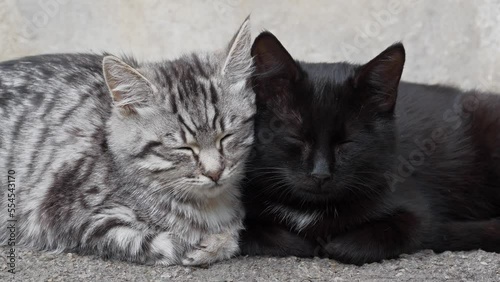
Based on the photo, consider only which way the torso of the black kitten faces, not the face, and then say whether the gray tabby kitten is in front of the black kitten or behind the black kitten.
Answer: in front

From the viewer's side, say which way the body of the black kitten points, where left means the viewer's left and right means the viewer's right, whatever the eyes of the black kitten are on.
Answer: facing the viewer and to the left of the viewer

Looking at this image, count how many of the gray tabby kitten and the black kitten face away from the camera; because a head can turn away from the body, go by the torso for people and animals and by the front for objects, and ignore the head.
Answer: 0

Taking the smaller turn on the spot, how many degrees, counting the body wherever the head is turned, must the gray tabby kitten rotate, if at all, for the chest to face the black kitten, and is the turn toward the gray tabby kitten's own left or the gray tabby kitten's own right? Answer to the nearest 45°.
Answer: approximately 45° to the gray tabby kitten's own left

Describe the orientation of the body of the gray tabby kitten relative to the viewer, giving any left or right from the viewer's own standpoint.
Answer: facing the viewer and to the right of the viewer
